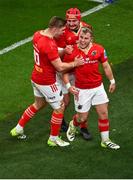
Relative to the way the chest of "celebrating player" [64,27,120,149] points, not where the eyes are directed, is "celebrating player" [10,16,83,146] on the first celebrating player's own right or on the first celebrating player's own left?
on the first celebrating player's own right

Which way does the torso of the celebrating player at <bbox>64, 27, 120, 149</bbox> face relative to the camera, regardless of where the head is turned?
toward the camera

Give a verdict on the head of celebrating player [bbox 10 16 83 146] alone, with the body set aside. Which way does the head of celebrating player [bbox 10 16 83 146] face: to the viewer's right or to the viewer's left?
to the viewer's right
